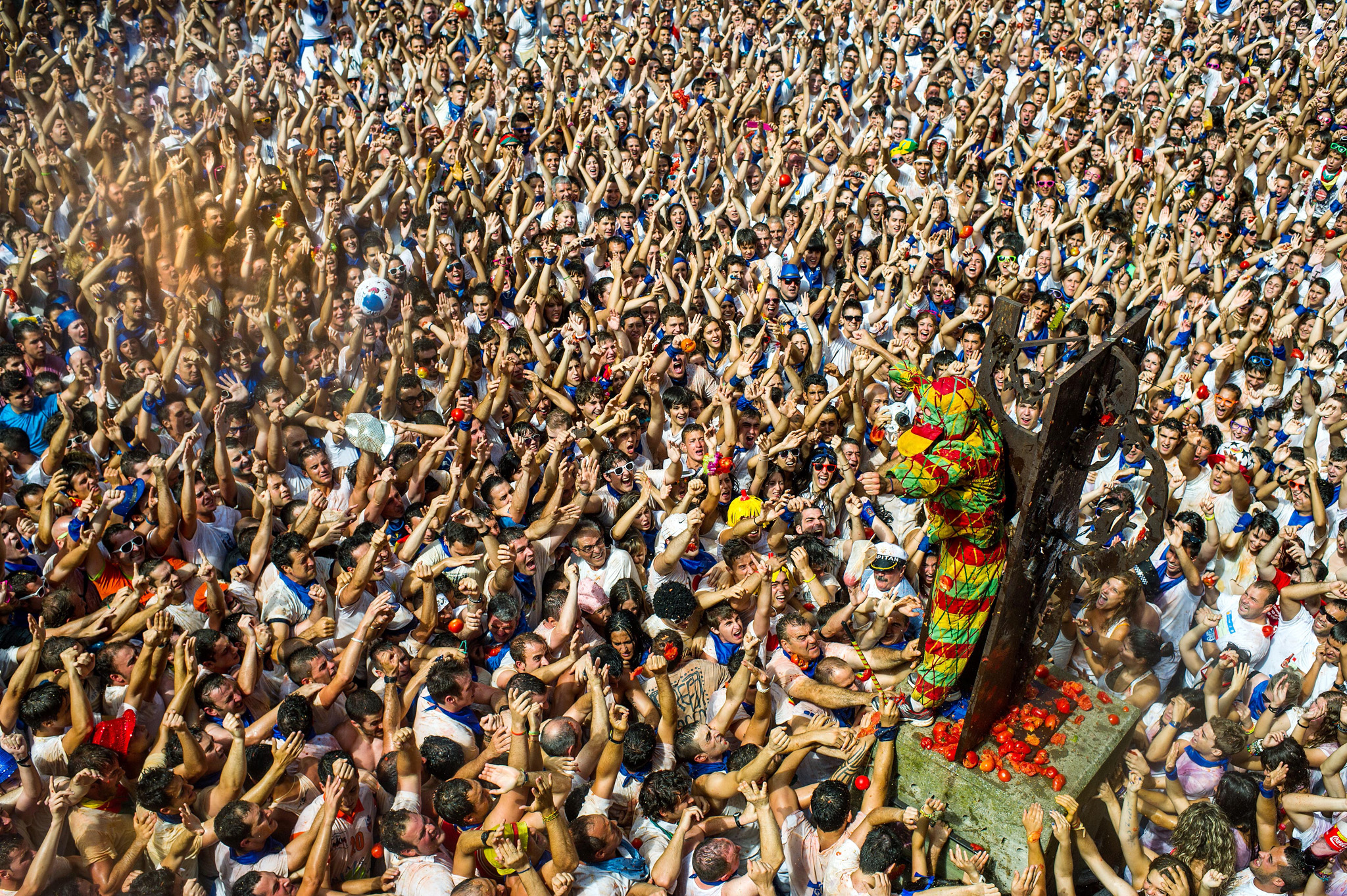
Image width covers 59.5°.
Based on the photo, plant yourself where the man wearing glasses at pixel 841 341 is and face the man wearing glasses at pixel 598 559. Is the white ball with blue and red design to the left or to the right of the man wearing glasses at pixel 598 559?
right

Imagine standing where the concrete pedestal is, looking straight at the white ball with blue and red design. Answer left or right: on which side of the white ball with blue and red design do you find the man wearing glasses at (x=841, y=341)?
right

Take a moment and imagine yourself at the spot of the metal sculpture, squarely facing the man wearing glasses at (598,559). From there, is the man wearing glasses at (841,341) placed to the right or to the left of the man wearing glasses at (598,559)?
right

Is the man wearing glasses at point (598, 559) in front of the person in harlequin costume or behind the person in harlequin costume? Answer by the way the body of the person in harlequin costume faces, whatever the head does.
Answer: in front

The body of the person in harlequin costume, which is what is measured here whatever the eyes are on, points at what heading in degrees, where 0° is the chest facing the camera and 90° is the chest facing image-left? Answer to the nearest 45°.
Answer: approximately 90°

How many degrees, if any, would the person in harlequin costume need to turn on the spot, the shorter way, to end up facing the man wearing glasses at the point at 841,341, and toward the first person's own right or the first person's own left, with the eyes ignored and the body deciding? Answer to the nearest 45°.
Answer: approximately 90° to the first person's own right

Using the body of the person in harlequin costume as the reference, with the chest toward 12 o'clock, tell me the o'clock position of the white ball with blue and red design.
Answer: The white ball with blue and red design is roughly at 1 o'clock from the person in harlequin costume.
